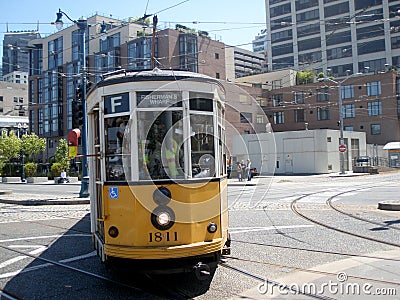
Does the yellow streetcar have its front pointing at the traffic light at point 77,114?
no

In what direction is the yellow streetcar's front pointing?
toward the camera
